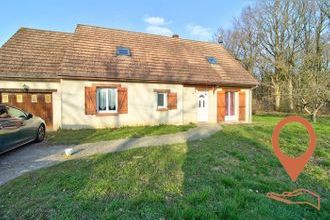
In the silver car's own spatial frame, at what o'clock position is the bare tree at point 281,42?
The bare tree is roughly at 1 o'clock from the silver car.

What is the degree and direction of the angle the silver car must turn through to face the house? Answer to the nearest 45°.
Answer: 0° — it already faces it

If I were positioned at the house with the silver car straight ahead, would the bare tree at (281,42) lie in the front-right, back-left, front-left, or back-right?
back-left

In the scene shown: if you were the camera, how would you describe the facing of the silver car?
facing away from the viewer and to the right of the viewer

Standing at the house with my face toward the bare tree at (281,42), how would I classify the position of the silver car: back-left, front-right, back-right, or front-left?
back-right
